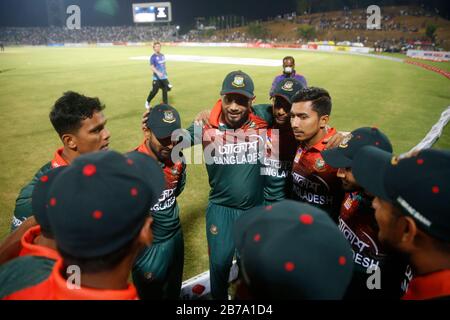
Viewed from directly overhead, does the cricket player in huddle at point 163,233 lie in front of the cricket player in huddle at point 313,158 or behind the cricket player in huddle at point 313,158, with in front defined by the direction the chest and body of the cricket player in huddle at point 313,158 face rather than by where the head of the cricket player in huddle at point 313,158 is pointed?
in front

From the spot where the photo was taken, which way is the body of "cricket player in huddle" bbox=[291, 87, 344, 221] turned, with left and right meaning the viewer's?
facing the viewer and to the left of the viewer

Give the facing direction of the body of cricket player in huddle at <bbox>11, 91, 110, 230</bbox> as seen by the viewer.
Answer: to the viewer's right

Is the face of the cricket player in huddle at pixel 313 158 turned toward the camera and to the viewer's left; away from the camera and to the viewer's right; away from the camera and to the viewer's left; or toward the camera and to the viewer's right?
toward the camera and to the viewer's left

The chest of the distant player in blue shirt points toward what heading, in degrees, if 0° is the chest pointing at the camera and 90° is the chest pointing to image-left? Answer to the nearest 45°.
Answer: approximately 315°

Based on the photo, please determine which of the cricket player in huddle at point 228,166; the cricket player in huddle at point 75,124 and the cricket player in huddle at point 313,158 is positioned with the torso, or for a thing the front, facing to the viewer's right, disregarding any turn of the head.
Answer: the cricket player in huddle at point 75,124

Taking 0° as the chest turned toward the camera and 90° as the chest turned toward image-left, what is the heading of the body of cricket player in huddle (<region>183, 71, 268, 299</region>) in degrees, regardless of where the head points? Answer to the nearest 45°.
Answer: approximately 0°

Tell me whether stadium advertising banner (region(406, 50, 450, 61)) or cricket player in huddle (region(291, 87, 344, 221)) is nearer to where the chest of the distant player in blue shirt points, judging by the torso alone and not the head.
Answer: the cricket player in huddle

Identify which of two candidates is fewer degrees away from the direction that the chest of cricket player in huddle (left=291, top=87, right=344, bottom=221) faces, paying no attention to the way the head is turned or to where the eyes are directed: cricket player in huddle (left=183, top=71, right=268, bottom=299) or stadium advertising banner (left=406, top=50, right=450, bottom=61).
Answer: the cricket player in huddle

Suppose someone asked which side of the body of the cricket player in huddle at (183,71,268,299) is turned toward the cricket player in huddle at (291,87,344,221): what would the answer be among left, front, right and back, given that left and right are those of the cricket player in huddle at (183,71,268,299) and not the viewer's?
left

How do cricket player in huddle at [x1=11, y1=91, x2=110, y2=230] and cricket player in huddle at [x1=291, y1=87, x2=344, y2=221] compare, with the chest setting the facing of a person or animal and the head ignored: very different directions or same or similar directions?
very different directions
